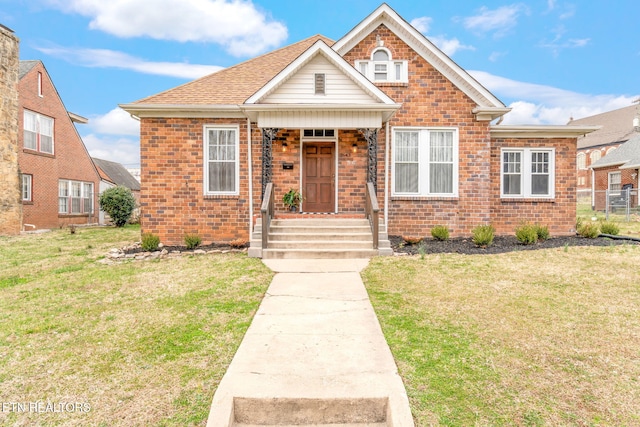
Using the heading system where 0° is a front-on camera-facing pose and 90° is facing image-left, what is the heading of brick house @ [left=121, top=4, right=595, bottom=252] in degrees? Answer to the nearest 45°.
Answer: approximately 0°

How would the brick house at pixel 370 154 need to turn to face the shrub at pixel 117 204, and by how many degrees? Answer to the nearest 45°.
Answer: approximately 135° to its right

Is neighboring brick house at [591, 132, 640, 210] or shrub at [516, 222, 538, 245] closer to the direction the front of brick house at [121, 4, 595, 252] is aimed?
the shrub

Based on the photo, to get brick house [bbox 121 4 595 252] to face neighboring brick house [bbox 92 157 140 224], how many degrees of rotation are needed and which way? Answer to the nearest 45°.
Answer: approximately 135° to its right

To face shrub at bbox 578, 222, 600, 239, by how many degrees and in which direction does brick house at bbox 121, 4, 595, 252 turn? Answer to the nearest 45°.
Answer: approximately 90° to its left

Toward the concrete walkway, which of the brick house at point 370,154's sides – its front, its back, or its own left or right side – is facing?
front

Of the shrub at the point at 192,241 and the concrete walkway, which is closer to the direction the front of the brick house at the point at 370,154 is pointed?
the concrete walkway

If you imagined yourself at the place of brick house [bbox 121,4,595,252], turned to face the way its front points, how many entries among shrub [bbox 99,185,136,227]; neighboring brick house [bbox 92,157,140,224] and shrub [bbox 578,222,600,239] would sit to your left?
1

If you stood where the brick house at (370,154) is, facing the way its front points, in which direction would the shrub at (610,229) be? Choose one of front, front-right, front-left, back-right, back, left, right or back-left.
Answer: left
